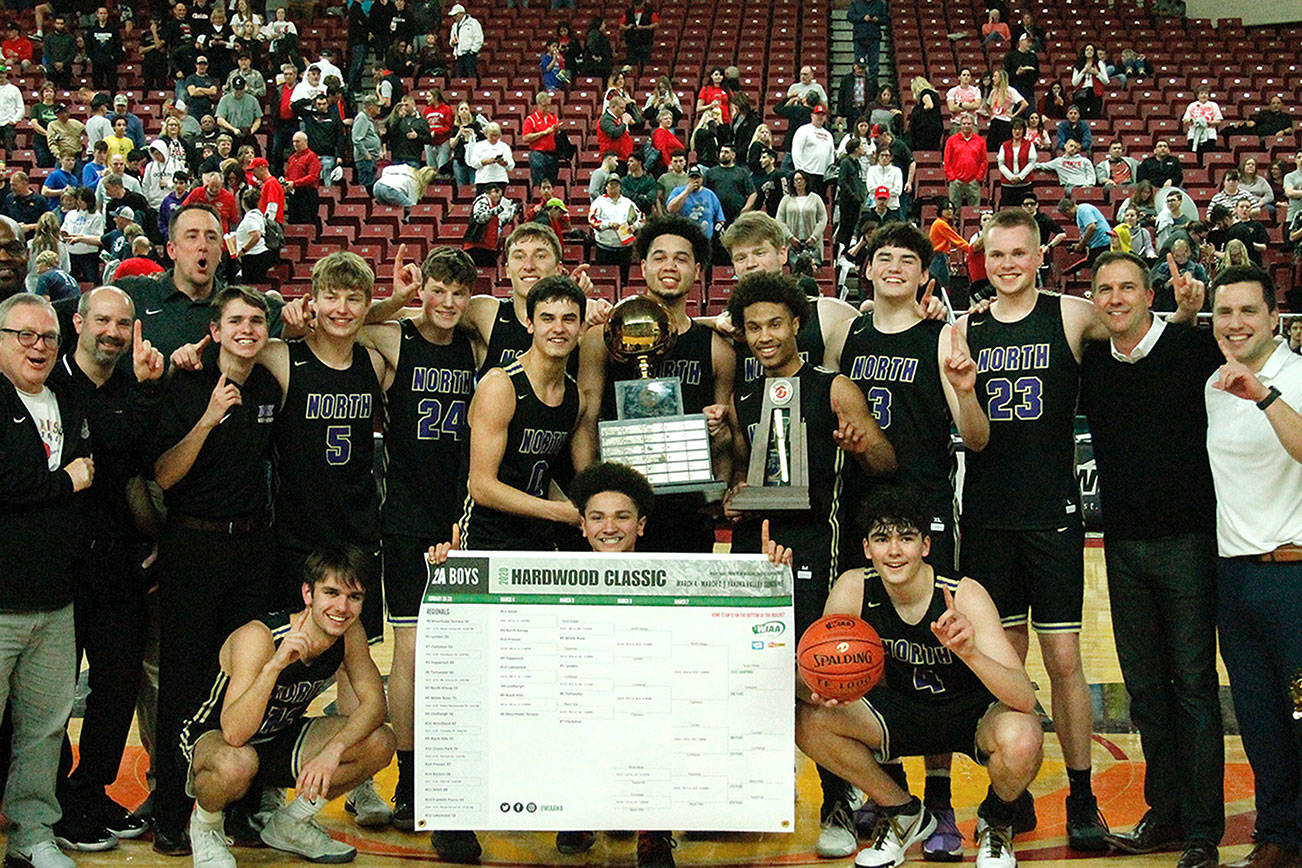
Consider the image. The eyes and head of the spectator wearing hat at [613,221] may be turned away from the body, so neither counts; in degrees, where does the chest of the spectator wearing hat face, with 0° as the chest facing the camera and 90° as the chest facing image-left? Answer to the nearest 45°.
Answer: approximately 0°

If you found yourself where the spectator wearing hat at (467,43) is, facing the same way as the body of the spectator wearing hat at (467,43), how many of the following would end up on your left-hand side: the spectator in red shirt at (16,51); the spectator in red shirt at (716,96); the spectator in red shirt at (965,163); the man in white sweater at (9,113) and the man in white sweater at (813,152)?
3

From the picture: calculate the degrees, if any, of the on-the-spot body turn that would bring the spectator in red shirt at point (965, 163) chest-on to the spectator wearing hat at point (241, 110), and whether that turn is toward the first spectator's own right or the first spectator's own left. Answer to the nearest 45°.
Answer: approximately 90° to the first spectator's own right

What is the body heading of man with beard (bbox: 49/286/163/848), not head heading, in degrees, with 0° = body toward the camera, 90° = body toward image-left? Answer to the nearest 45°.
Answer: approximately 315°

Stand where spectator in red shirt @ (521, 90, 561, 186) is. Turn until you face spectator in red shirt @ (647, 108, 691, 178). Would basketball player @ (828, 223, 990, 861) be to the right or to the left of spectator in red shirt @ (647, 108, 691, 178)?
right
